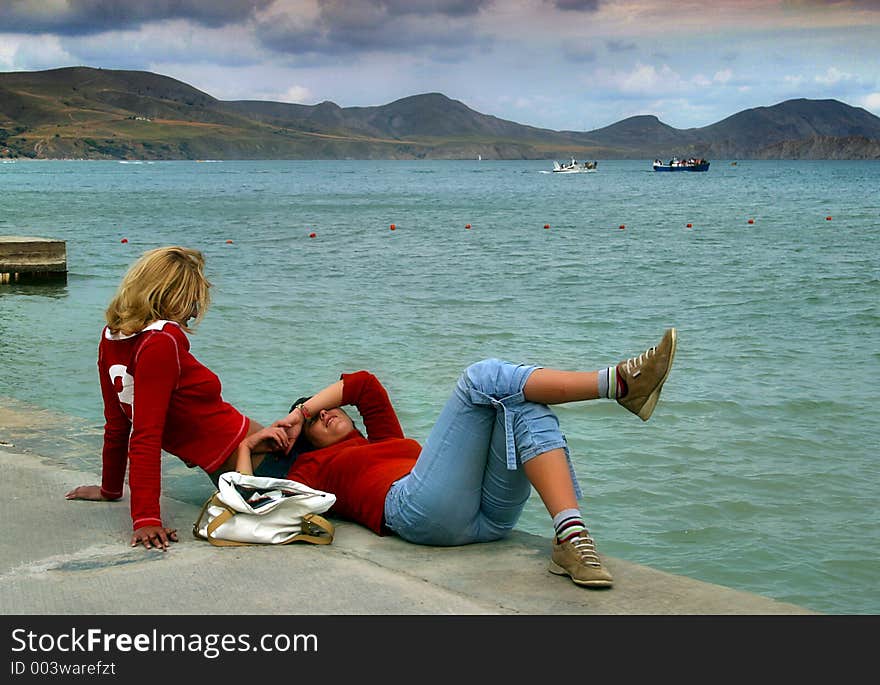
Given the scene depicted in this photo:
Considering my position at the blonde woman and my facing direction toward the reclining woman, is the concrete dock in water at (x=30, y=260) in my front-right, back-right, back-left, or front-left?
back-left

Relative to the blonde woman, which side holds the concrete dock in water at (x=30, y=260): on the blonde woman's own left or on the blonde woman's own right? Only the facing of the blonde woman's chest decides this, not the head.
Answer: on the blonde woman's own left

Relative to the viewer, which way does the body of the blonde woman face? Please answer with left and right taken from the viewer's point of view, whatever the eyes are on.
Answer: facing away from the viewer and to the right of the viewer

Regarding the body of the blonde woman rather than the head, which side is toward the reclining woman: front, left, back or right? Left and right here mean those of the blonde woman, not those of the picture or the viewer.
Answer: right
